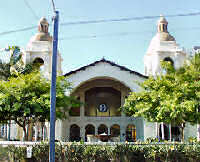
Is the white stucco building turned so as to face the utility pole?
yes

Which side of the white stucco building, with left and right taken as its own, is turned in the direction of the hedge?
front

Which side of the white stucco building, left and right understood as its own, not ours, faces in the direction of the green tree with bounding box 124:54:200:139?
front

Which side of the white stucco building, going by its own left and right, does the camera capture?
front
